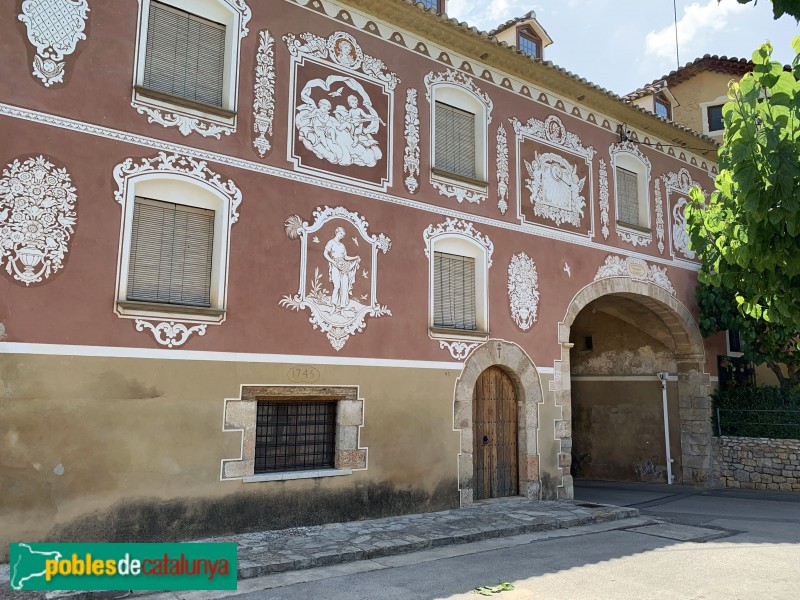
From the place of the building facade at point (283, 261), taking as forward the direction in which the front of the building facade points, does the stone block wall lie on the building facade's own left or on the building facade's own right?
on the building facade's own left

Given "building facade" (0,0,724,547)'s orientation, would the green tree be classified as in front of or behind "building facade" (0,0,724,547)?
in front

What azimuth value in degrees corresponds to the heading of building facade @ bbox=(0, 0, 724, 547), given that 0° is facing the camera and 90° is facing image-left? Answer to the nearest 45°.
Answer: approximately 315°

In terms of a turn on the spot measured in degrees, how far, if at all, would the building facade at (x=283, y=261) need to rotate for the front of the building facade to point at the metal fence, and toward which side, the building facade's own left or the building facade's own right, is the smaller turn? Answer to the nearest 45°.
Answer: approximately 90° to the building facade's own left
